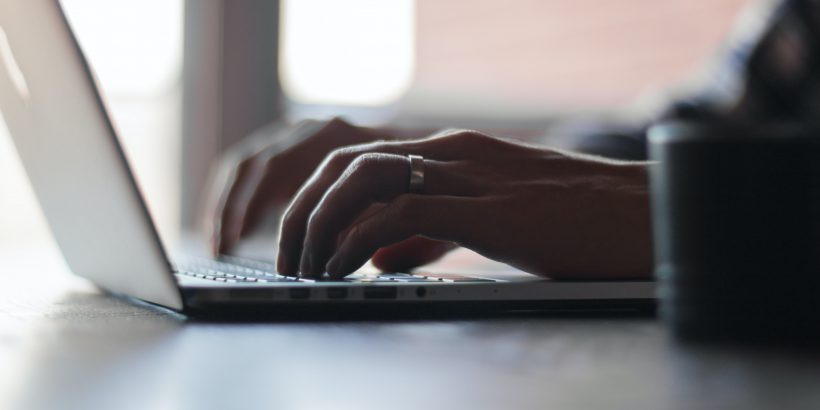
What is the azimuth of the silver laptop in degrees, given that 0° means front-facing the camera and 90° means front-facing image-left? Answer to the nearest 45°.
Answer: approximately 270°
